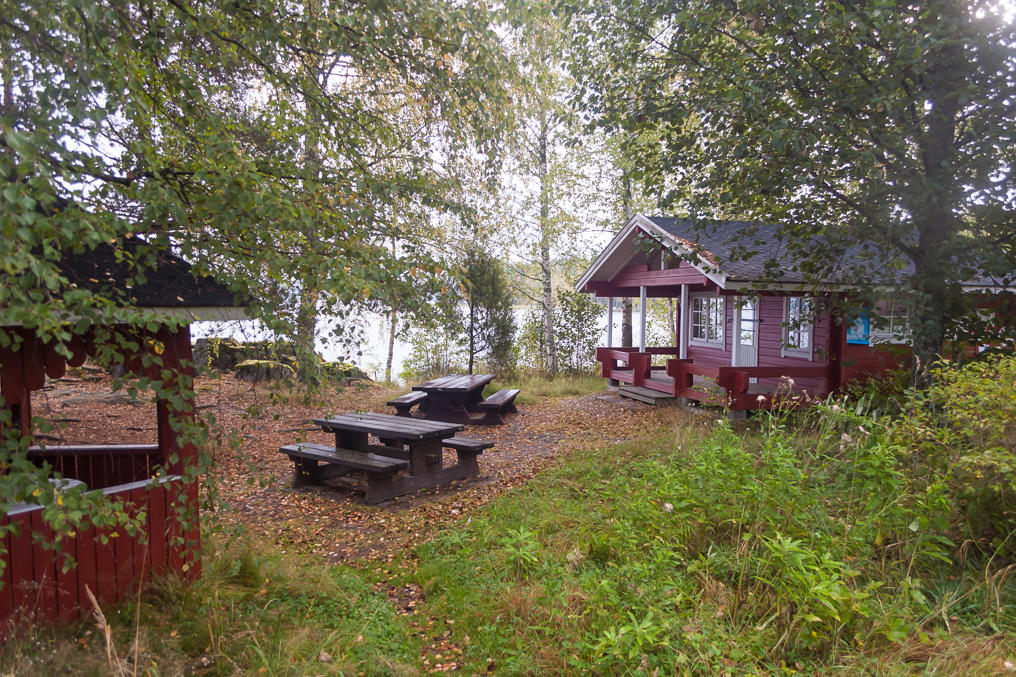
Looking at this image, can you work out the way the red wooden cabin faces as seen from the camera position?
facing the viewer and to the left of the viewer

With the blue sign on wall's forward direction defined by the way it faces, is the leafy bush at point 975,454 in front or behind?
in front

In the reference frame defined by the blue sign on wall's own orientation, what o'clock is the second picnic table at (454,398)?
The second picnic table is roughly at 2 o'clock from the blue sign on wall.

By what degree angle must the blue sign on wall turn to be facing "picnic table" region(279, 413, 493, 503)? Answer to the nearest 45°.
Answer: approximately 45° to its right

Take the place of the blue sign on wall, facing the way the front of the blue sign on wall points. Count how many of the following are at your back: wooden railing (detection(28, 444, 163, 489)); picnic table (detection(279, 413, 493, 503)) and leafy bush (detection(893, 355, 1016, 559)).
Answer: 0

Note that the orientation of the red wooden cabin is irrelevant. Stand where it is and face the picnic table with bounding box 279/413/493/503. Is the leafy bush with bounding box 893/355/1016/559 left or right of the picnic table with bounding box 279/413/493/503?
left

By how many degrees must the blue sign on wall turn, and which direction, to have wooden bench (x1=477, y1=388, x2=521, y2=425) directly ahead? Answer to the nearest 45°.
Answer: approximately 45° to its right

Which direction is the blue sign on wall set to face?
toward the camera

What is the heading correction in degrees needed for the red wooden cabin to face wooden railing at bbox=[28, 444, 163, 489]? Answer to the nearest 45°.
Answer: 0° — it already faces it

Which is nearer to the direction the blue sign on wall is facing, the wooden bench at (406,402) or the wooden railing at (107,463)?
the wooden railing
